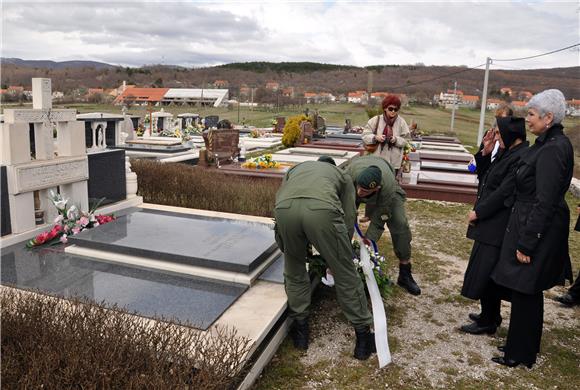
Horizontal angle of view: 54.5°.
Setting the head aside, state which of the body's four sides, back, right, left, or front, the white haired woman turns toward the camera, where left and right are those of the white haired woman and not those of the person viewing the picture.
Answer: left

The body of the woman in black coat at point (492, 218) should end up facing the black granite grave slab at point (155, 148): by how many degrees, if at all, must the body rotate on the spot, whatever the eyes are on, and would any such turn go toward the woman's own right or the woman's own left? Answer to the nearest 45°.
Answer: approximately 45° to the woman's own right

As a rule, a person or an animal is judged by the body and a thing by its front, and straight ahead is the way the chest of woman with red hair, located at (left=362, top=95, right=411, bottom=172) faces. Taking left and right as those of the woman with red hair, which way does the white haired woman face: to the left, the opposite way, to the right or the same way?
to the right

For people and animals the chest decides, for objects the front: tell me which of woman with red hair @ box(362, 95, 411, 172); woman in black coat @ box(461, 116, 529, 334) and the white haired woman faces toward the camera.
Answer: the woman with red hair

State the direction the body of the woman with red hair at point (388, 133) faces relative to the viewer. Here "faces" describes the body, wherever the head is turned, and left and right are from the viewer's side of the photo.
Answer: facing the viewer

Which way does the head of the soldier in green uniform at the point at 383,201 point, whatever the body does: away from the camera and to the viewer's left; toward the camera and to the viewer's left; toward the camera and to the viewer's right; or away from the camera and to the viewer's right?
toward the camera and to the viewer's left

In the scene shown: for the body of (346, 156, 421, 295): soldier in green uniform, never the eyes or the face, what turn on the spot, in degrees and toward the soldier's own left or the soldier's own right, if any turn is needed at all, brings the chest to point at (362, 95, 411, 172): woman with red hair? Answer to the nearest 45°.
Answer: approximately 135° to the soldier's own right

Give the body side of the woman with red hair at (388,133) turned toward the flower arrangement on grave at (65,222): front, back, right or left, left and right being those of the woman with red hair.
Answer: right

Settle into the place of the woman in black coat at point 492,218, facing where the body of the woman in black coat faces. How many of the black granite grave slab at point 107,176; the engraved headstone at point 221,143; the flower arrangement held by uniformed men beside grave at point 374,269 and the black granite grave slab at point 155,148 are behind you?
0

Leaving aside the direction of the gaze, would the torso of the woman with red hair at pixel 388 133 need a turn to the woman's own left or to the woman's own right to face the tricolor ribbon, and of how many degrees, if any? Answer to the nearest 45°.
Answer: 0° — they already face it

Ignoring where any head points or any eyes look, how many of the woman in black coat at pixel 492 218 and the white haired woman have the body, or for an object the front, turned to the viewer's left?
2

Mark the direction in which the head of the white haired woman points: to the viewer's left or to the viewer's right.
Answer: to the viewer's left

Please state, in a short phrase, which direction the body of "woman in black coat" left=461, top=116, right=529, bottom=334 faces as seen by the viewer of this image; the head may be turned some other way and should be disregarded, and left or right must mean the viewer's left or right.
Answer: facing to the left of the viewer

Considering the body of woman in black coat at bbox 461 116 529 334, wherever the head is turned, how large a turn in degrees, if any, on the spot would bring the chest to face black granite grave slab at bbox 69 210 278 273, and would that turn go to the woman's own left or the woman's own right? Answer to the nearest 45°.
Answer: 0° — they already face it

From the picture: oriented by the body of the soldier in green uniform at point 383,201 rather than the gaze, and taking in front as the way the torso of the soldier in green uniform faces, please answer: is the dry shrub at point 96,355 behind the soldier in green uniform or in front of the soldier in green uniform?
in front

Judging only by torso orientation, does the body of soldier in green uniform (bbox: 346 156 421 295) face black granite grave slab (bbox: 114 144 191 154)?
no

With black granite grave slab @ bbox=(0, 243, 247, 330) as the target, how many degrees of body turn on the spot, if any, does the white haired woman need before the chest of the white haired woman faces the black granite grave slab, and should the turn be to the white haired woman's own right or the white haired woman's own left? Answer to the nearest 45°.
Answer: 0° — they already face it
